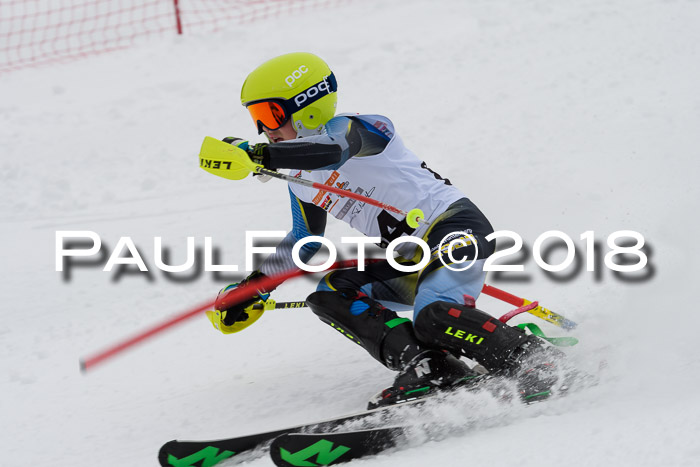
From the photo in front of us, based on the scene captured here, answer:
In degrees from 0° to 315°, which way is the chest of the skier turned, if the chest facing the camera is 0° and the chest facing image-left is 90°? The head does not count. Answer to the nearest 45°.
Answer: approximately 45°
